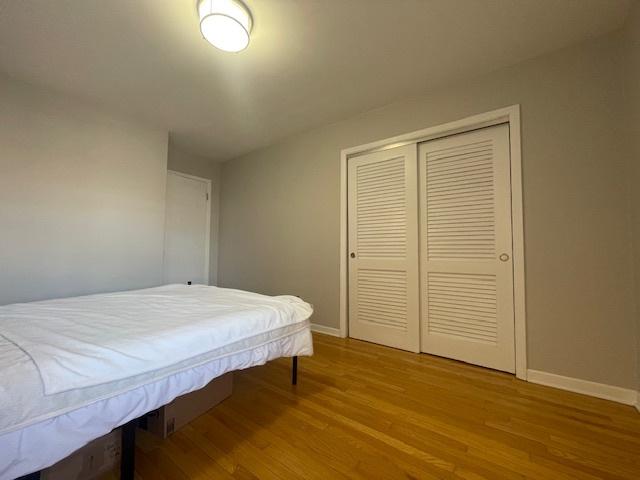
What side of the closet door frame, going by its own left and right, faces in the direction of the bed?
front

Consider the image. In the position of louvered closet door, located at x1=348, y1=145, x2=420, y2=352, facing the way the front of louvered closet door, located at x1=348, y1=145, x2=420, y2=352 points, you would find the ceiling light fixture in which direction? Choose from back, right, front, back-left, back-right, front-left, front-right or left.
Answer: front

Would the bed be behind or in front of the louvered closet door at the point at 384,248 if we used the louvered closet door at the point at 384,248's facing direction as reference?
in front

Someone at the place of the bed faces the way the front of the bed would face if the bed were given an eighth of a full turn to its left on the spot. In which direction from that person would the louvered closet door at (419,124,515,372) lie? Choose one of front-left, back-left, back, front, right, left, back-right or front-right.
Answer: right

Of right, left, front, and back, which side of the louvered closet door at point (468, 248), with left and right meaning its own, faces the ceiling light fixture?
front

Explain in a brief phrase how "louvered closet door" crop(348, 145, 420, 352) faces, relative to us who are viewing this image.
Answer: facing the viewer and to the left of the viewer

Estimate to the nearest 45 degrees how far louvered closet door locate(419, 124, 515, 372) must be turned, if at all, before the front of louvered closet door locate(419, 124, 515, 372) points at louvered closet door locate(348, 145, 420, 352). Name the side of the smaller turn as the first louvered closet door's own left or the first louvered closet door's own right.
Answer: approximately 45° to the first louvered closet door's own right

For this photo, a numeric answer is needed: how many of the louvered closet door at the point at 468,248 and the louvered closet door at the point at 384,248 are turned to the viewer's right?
0

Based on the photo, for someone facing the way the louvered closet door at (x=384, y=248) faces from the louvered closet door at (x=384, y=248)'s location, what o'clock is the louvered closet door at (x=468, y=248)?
the louvered closet door at (x=468, y=248) is roughly at 8 o'clock from the louvered closet door at (x=384, y=248).
